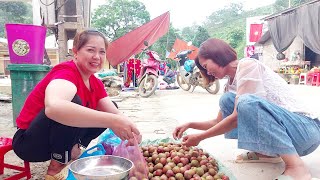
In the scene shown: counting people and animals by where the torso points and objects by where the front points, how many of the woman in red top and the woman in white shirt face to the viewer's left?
1

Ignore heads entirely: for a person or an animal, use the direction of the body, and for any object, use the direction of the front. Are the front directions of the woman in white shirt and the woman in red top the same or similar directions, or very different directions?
very different directions

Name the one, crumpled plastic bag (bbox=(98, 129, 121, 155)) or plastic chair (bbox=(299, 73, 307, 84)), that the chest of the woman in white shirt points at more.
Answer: the crumpled plastic bag

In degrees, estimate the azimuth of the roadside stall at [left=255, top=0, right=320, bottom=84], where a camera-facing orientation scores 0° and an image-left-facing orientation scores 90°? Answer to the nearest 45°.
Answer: approximately 45°

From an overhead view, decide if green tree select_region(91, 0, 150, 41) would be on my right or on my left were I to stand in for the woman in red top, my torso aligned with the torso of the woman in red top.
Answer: on my left

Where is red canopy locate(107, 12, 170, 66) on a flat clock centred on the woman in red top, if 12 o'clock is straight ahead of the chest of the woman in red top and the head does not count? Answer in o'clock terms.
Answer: The red canopy is roughly at 8 o'clock from the woman in red top.

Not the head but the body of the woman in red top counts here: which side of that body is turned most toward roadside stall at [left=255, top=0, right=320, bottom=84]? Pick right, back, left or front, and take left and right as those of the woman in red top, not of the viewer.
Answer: left

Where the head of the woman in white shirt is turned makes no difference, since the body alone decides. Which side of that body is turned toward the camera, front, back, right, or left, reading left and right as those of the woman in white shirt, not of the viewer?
left

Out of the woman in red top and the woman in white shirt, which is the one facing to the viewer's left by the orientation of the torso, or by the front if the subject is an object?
the woman in white shirt

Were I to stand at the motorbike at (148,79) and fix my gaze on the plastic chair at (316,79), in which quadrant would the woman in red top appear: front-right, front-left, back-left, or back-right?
back-right
